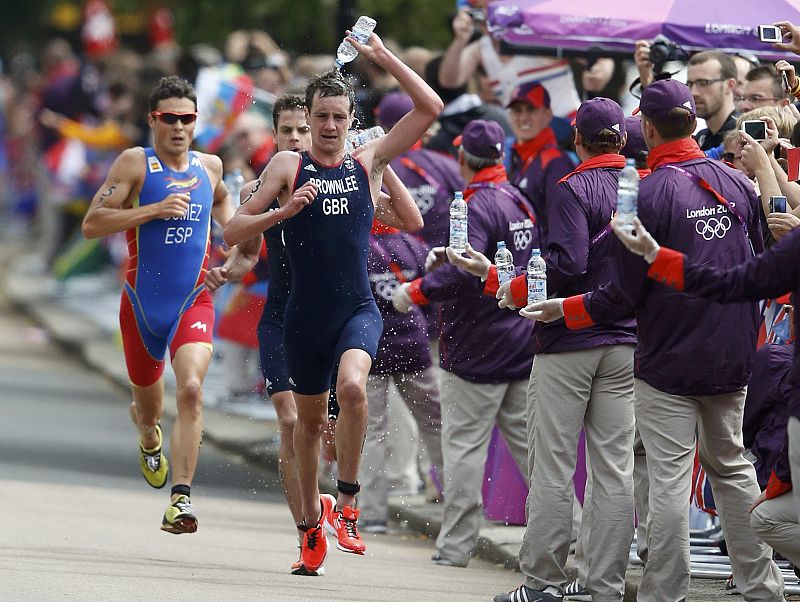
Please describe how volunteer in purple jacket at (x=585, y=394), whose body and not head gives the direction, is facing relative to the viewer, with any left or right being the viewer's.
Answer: facing away from the viewer and to the left of the viewer

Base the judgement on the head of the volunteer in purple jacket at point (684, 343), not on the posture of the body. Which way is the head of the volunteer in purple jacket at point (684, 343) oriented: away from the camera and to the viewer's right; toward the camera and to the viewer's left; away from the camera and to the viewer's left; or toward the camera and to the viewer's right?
away from the camera and to the viewer's left

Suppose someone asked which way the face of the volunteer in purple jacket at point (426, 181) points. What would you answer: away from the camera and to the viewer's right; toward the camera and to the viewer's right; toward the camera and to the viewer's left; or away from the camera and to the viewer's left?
away from the camera and to the viewer's left

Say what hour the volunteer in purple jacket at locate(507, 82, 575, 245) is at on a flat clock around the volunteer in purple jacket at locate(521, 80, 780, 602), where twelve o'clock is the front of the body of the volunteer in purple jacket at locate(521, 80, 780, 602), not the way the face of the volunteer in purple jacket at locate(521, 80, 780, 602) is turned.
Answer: the volunteer in purple jacket at locate(507, 82, 575, 245) is roughly at 1 o'clock from the volunteer in purple jacket at locate(521, 80, 780, 602).

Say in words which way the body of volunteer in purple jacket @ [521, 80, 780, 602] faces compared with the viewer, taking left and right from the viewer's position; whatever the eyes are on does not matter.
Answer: facing away from the viewer and to the left of the viewer

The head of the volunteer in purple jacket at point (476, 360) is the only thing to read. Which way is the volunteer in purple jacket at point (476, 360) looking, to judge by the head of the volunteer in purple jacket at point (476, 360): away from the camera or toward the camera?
away from the camera

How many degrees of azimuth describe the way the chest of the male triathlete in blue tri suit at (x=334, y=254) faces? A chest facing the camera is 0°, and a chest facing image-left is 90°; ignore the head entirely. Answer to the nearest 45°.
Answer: approximately 0°

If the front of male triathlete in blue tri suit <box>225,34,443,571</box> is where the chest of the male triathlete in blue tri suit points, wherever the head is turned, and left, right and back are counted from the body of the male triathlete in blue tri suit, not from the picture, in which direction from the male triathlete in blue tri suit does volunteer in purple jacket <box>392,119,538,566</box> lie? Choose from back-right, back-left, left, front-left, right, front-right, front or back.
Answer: back-left
